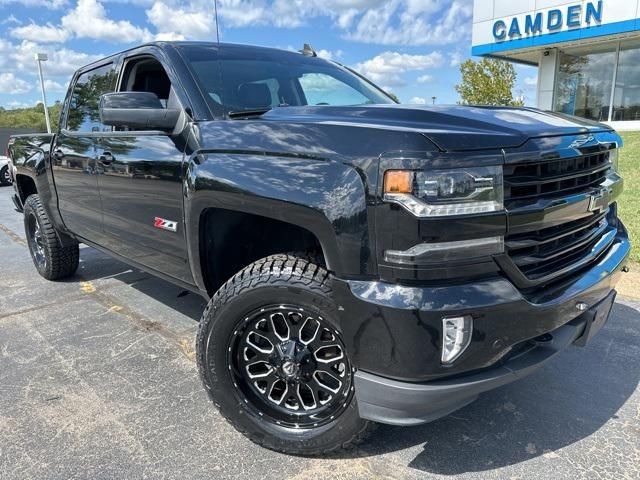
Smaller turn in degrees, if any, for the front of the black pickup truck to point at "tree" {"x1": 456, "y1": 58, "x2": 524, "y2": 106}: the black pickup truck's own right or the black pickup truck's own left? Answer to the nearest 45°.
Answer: approximately 135° to the black pickup truck's own left

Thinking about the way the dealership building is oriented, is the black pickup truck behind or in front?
in front

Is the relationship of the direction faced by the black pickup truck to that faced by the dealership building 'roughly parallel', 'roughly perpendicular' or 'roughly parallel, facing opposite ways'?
roughly perpendicular

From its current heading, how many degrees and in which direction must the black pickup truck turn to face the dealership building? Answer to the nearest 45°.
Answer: approximately 90° to its left

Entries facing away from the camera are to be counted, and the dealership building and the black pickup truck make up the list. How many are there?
0

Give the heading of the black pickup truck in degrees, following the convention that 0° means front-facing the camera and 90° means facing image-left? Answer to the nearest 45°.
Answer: approximately 315°

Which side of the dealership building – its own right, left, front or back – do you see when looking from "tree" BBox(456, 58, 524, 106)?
right

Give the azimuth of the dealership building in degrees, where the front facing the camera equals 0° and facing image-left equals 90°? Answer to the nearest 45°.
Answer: approximately 45°

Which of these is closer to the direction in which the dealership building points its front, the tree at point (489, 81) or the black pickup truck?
the black pickup truck
